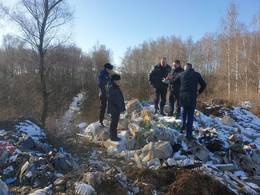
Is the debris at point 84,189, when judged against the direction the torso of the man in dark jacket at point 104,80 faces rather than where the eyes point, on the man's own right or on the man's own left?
on the man's own right

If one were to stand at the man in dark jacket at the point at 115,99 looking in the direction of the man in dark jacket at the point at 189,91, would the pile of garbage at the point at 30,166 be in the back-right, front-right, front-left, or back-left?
back-right

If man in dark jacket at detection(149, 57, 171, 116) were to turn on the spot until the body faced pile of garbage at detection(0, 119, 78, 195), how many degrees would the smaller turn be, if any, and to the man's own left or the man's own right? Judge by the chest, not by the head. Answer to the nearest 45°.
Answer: approximately 90° to the man's own right

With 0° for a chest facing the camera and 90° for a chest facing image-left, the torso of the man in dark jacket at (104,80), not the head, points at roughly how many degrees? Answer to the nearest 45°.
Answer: approximately 270°

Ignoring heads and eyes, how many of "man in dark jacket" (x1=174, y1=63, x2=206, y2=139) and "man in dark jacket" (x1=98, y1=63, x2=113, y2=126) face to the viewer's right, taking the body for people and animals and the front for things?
1

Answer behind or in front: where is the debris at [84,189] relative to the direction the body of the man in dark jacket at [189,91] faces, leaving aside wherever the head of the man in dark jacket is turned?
behind

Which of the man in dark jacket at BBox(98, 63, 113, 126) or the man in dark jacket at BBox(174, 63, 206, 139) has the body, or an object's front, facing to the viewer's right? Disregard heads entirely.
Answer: the man in dark jacket at BBox(98, 63, 113, 126)

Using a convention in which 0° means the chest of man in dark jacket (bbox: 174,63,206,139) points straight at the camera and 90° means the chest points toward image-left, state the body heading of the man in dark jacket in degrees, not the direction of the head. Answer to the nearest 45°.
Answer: approximately 180°

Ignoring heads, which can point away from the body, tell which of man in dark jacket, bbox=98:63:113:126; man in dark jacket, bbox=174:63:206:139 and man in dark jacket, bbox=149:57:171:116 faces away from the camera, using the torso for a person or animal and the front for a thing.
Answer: man in dark jacket, bbox=174:63:206:139
